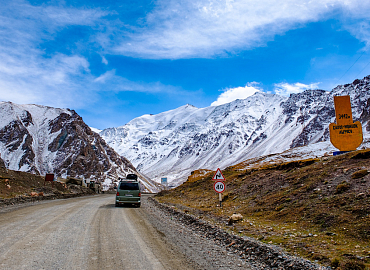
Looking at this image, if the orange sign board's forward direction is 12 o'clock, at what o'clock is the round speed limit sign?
The round speed limit sign is roughly at 1 o'clock from the orange sign board.

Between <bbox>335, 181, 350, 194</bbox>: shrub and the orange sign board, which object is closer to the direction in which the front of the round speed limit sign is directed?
the shrub

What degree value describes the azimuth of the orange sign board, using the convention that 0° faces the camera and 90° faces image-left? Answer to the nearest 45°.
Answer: approximately 0°

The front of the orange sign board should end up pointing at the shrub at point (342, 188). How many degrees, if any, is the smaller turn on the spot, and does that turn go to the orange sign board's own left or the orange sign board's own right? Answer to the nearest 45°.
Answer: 0° — it already faces it

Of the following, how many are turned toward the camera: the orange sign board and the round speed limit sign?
2

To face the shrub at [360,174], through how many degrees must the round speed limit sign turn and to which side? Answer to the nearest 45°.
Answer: approximately 45° to its left

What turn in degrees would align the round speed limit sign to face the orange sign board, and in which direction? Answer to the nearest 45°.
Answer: approximately 135° to its left
